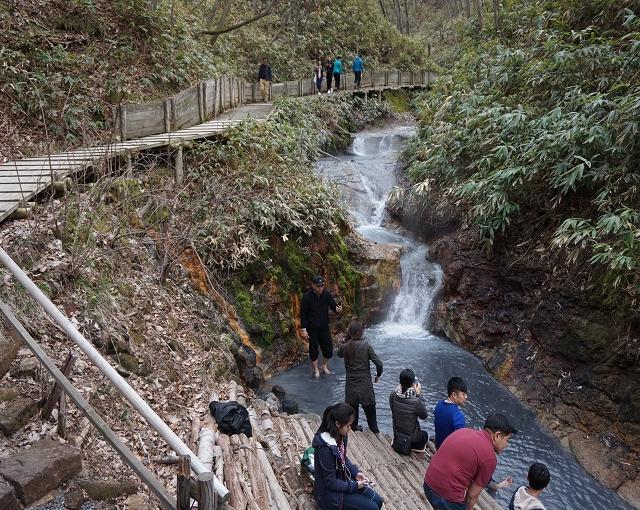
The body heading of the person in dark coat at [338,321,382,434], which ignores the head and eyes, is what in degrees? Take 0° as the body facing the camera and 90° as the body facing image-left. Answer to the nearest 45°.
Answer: approximately 180°

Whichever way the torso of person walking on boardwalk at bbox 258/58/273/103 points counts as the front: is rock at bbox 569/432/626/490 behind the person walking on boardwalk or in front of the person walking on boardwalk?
in front

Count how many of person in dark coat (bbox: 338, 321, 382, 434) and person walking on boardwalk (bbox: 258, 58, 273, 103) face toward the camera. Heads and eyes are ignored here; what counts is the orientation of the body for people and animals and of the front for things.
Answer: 1

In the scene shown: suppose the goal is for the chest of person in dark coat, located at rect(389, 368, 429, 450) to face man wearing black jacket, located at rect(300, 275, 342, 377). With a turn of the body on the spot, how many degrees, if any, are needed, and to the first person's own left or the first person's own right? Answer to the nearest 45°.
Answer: approximately 90° to the first person's own left

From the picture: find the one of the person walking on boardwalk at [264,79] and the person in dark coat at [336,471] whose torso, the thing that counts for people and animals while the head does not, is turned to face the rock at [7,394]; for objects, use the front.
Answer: the person walking on boardwalk

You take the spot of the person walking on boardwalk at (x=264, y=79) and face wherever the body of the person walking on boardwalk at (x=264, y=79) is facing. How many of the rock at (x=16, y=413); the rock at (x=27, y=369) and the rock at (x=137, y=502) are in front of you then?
3

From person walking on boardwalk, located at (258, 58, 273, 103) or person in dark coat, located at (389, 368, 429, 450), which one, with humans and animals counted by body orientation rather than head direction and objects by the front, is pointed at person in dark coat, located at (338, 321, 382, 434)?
the person walking on boardwalk
